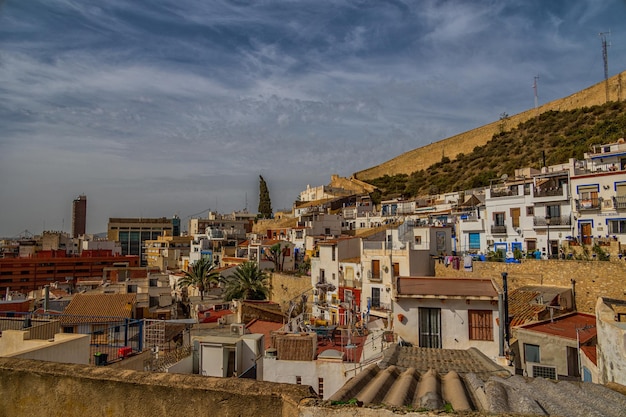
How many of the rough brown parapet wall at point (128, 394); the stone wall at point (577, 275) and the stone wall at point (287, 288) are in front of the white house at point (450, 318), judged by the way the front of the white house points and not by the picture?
1

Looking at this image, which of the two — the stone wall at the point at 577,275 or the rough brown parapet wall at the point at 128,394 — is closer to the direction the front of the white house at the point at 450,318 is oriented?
the rough brown parapet wall

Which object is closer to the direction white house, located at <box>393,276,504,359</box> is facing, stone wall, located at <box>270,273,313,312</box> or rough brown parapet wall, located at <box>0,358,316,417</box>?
the rough brown parapet wall

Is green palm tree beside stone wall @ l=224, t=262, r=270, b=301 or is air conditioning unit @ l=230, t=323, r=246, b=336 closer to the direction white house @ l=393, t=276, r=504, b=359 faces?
the air conditioning unit

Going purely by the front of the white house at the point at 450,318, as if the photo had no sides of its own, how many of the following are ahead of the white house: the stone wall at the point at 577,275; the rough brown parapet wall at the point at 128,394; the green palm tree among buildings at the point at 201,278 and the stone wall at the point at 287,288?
1

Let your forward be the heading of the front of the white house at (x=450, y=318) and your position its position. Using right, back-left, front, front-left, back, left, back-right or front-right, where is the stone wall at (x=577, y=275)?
back-left

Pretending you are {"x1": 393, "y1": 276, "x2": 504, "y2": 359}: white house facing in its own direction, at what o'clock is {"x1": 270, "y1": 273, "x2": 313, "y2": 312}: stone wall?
The stone wall is roughly at 5 o'clock from the white house.

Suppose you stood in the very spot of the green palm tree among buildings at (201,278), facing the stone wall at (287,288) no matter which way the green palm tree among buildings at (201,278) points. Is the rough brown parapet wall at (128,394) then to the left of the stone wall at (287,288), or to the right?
right

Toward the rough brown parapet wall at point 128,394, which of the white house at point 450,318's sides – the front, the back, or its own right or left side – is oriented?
front

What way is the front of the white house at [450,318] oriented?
toward the camera

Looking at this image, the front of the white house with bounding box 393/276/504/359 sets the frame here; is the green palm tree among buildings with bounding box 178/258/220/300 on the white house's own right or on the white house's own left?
on the white house's own right

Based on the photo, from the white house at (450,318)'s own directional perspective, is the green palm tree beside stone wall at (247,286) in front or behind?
behind

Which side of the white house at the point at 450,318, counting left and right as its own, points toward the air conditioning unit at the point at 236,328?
right

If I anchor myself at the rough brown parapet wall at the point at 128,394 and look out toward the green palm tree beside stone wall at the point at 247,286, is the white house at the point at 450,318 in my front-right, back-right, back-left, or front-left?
front-right
